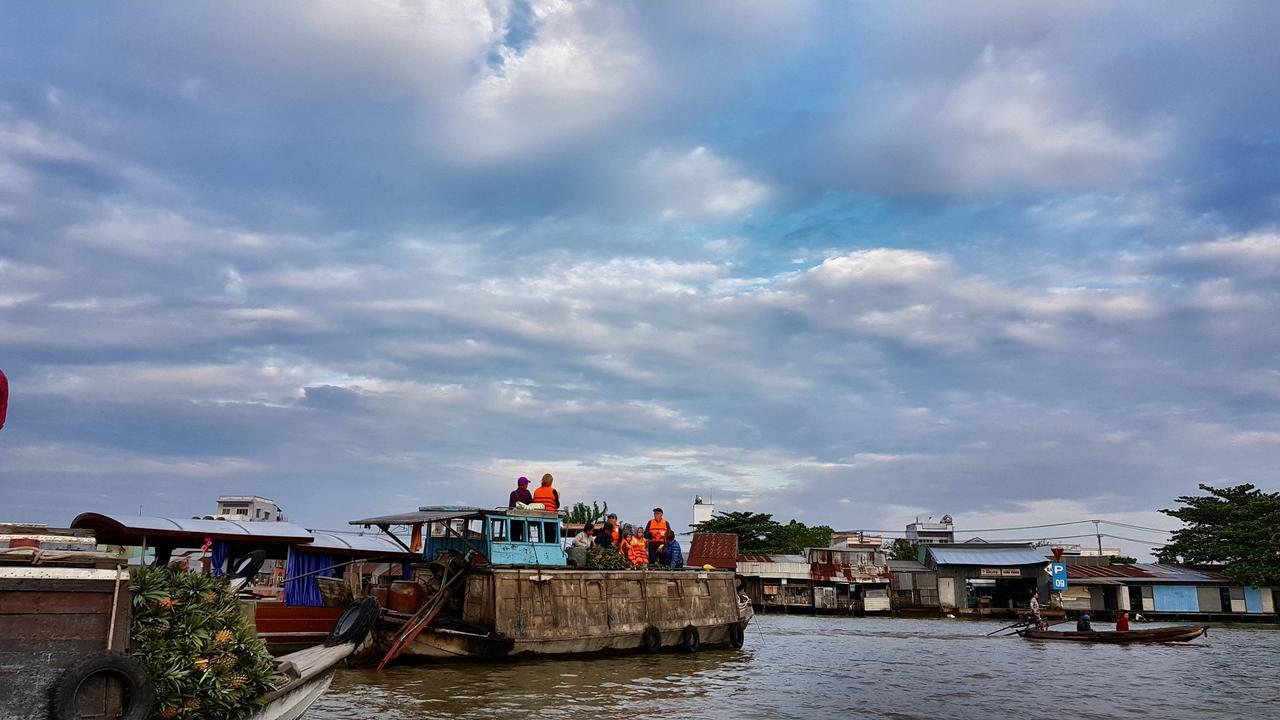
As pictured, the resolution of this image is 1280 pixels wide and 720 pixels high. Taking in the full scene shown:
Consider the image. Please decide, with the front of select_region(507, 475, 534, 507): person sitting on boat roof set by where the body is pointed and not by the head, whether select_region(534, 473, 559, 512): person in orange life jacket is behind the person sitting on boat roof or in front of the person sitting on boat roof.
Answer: in front

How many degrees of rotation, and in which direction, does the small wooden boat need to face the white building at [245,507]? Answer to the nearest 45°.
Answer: approximately 180°

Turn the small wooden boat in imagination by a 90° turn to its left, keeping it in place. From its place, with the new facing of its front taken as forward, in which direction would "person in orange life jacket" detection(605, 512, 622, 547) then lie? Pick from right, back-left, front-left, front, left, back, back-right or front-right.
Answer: back-left

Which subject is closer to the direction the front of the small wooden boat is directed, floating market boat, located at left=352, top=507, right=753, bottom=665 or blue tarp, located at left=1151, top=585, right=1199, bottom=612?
the blue tarp

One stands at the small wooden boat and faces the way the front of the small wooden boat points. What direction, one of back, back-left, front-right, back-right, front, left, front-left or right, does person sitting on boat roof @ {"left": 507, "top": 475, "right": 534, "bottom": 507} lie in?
back-right

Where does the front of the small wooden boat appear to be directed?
to the viewer's right

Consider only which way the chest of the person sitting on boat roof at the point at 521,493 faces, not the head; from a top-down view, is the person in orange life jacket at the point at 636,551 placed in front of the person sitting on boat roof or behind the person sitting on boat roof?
in front

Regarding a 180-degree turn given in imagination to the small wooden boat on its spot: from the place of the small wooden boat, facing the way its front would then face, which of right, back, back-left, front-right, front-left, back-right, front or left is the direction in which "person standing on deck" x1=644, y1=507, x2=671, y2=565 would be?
front-left
